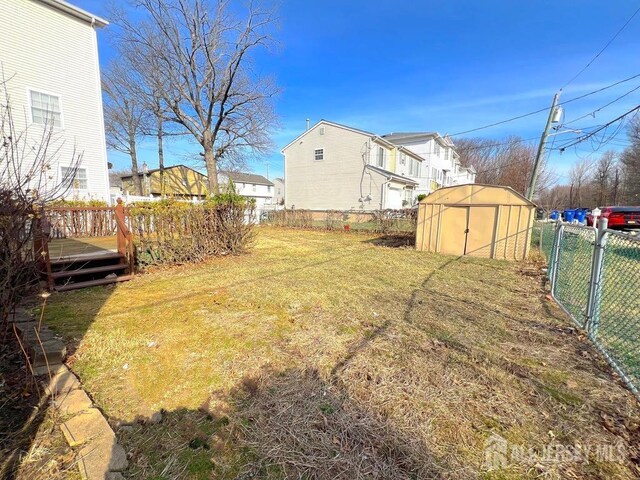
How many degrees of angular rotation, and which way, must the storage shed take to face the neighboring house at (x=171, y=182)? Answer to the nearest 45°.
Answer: approximately 90° to its right

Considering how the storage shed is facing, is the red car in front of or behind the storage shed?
behind

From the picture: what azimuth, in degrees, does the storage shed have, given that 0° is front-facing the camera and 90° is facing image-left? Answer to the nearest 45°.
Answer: approximately 0°

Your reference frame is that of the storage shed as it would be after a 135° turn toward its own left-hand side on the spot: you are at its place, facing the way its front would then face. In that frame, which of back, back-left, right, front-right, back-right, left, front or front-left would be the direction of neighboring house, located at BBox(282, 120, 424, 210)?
left

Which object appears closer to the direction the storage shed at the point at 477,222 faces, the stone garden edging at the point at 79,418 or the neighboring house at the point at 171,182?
the stone garden edging

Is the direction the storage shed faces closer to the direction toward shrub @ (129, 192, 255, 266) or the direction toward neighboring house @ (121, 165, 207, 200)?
the shrub

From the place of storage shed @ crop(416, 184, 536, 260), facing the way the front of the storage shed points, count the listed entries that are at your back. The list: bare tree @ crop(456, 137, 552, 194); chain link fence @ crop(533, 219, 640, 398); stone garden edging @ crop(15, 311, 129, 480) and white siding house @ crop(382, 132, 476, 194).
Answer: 2

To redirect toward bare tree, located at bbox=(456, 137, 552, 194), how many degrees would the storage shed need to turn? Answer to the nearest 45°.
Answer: approximately 180°

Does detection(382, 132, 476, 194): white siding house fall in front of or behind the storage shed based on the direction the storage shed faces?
behind

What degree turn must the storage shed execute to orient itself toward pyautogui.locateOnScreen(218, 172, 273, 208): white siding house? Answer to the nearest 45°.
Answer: approximately 135° to its right

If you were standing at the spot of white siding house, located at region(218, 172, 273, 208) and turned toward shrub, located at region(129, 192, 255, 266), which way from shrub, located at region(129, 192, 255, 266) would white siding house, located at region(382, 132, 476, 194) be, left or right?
left

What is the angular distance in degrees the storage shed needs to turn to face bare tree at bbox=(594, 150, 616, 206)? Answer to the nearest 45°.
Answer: approximately 180°

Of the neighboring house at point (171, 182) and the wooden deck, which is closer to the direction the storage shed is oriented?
the wooden deck

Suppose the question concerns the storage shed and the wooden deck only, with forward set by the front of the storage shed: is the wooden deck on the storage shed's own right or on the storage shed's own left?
on the storage shed's own right
